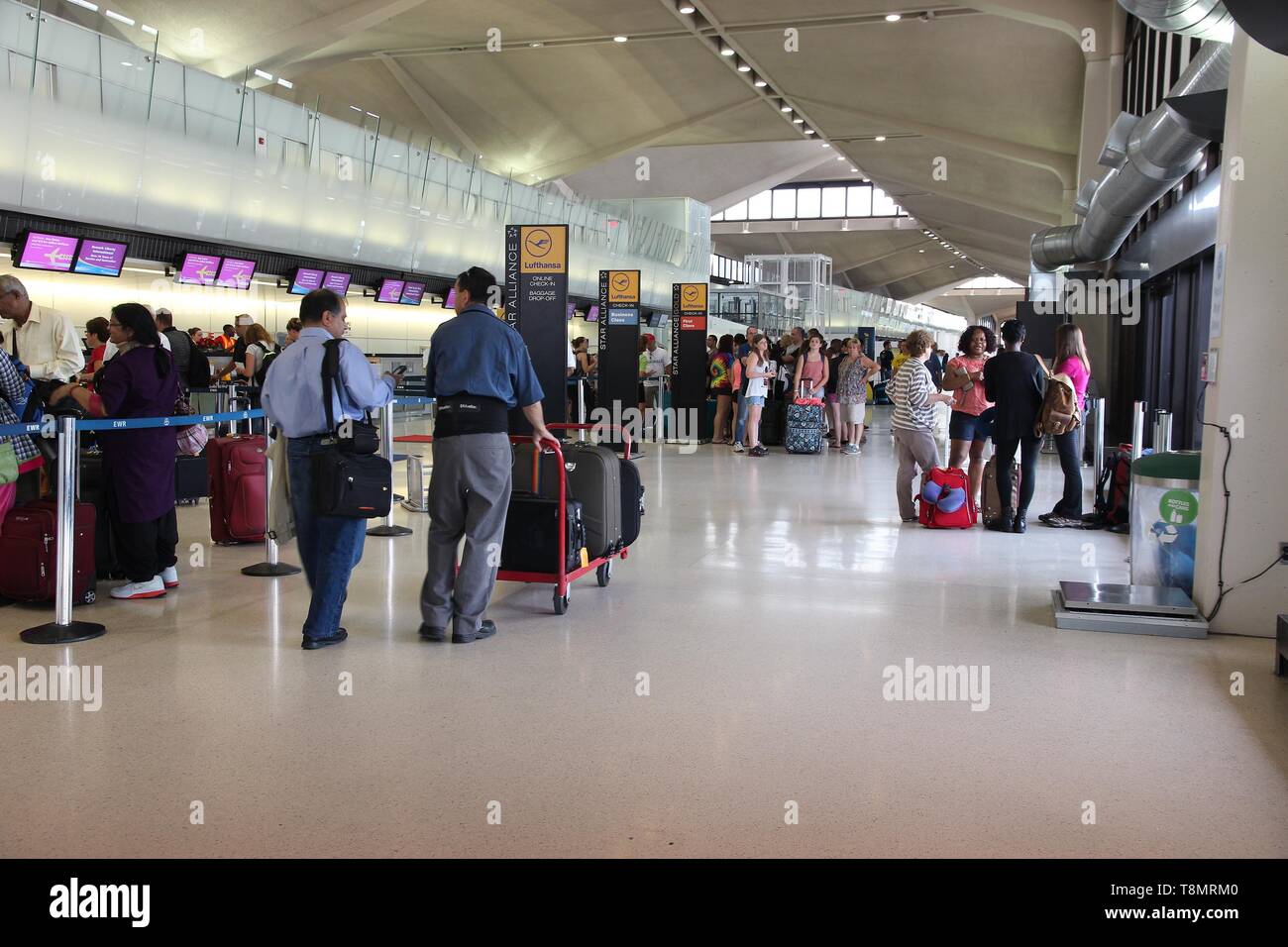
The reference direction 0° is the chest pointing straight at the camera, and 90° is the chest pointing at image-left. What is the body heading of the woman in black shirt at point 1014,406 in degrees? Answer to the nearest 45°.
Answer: approximately 180°

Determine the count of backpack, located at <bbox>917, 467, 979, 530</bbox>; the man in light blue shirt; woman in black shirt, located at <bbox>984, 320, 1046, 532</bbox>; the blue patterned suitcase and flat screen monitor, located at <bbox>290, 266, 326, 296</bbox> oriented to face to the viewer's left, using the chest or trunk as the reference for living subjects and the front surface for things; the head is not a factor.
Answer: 0

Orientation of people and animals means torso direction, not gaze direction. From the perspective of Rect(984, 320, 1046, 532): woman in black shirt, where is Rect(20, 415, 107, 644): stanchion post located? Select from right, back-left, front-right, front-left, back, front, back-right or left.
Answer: back-left

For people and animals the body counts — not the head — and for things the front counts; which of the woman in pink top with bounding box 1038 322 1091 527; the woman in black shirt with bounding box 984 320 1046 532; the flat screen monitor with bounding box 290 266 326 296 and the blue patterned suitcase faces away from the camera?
the woman in black shirt

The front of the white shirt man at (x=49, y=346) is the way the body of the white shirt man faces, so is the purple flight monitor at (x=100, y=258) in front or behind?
behind

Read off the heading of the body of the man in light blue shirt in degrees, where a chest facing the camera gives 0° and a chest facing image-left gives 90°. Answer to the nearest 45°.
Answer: approximately 225°

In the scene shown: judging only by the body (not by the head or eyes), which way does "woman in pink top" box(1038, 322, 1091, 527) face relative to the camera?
to the viewer's left

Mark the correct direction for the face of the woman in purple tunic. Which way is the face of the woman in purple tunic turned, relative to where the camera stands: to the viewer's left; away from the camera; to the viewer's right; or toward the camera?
to the viewer's left

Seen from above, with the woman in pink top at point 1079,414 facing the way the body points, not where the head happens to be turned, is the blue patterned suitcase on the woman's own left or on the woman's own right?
on the woman's own right

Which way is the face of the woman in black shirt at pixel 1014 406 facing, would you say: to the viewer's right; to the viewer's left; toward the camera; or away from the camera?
away from the camera
